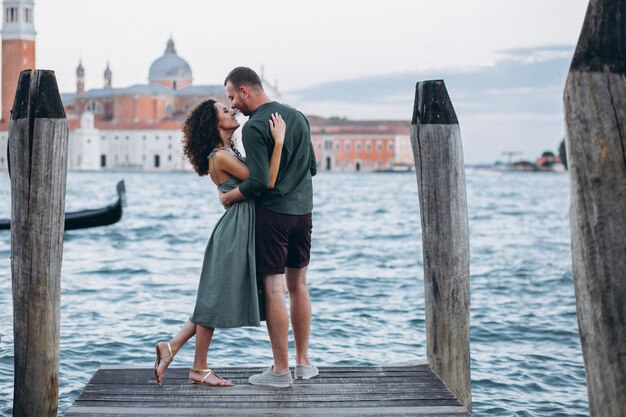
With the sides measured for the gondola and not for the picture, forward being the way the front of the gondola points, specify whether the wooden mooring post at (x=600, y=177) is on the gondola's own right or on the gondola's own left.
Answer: on the gondola's own right

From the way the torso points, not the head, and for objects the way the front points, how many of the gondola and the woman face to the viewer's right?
2

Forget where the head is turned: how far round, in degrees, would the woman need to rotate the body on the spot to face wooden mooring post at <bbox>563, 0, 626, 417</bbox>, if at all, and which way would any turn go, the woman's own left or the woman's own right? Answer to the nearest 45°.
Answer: approximately 45° to the woman's own right

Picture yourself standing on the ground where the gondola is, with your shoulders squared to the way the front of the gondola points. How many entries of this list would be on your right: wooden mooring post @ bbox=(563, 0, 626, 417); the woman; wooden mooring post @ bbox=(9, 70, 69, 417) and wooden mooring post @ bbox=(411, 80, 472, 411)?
4

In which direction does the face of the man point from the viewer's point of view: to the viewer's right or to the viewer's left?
to the viewer's left

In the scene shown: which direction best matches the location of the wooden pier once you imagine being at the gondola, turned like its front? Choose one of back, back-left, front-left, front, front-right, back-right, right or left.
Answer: right

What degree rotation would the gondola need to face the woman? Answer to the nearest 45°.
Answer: approximately 90° to its right

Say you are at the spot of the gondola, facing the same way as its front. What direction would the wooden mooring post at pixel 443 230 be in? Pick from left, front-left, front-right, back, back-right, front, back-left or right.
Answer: right

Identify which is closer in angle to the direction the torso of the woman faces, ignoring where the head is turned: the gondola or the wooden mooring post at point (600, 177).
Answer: the wooden mooring post

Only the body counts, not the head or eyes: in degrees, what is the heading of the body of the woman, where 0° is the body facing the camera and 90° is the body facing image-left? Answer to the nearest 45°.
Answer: approximately 270°

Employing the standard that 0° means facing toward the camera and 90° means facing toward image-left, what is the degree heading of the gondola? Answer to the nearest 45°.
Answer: approximately 270°

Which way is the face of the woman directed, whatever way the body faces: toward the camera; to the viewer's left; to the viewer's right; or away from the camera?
to the viewer's right
